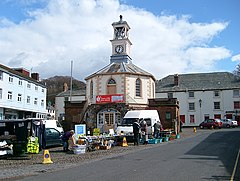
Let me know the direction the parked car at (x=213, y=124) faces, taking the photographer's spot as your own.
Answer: facing to the left of the viewer

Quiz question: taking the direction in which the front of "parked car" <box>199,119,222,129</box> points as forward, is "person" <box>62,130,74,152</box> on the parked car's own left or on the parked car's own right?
on the parked car's own left

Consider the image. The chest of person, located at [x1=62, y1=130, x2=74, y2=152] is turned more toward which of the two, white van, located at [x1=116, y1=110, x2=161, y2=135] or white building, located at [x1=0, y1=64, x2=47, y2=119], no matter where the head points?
the white van

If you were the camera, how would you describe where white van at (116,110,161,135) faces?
facing the viewer and to the left of the viewer

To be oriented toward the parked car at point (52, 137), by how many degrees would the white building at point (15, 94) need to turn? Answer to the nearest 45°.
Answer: approximately 45° to its right

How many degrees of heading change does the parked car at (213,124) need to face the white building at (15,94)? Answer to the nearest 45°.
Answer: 0° — it already faces it

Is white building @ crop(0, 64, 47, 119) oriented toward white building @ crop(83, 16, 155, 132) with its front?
yes

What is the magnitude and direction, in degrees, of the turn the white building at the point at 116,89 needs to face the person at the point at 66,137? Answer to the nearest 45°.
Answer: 0° — it already faces them

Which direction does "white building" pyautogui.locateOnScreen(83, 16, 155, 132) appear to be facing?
toward the camera

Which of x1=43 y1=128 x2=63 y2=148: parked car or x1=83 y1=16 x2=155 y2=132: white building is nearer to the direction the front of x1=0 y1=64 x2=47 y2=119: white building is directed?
the white building
